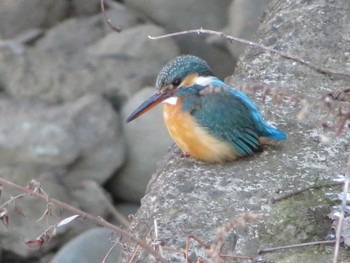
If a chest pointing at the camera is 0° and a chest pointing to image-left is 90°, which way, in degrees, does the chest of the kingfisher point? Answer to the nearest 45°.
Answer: approximately 90°

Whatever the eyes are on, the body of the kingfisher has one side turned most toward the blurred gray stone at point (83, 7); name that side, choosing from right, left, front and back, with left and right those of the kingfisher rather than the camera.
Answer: right

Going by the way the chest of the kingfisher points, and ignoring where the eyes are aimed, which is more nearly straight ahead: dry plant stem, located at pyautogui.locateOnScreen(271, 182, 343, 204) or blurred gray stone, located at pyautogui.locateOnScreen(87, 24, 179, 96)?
the blurred gray stone

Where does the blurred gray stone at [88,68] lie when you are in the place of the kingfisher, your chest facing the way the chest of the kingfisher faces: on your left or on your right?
on your right

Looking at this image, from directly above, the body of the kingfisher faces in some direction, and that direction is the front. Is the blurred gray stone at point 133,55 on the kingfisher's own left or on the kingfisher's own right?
on the kingfisher's own right

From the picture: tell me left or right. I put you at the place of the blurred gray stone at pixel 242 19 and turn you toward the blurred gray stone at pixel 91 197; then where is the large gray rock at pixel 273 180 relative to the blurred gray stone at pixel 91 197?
left

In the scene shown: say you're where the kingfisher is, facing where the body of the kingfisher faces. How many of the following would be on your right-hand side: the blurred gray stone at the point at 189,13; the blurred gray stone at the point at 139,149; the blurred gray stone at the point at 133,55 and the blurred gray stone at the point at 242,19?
4

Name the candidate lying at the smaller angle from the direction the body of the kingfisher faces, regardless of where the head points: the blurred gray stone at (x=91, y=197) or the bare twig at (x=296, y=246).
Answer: the blurred gray stone

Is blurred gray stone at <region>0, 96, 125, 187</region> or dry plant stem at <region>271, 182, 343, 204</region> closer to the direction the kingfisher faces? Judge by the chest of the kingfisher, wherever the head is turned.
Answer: the blurred gray stone

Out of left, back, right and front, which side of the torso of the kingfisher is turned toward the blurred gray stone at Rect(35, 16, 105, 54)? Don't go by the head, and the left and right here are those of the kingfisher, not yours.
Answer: right
